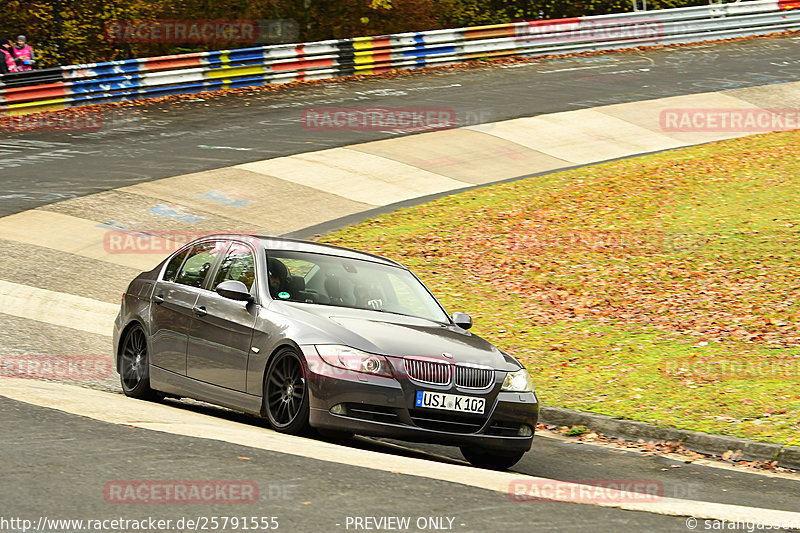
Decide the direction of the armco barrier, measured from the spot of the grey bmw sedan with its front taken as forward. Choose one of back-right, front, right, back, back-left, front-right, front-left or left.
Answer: back-left

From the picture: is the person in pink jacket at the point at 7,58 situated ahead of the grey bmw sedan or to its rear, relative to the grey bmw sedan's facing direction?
to the rear

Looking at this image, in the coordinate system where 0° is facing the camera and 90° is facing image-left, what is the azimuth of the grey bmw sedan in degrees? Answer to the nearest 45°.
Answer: approximately 315°

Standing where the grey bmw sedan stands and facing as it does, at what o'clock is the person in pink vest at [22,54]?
The person in pink vest is roughly at 7 o'clock from the grey bmw sedan.
